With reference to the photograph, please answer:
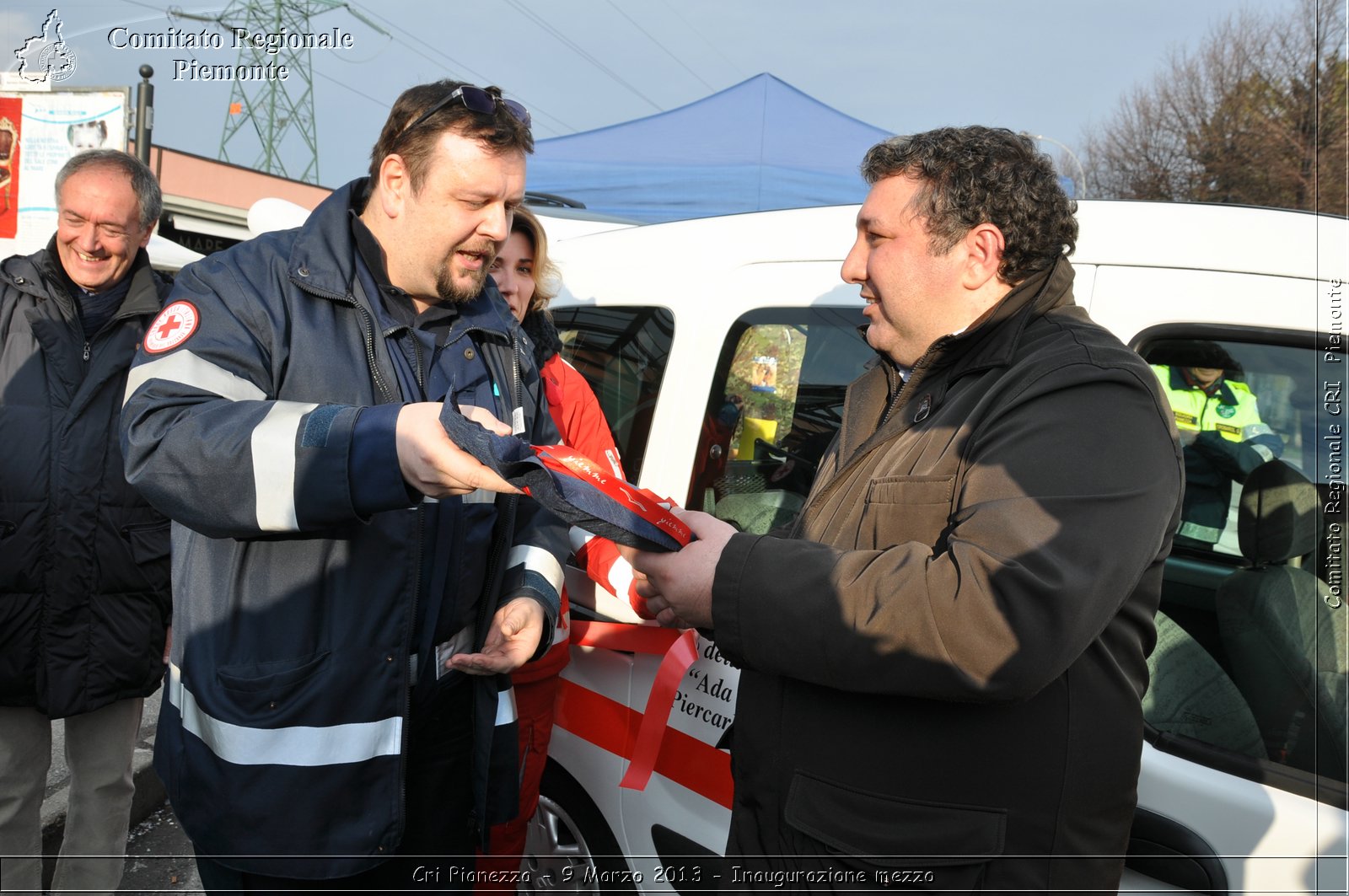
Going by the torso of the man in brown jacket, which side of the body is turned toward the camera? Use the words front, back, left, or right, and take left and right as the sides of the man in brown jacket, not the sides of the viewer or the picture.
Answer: left

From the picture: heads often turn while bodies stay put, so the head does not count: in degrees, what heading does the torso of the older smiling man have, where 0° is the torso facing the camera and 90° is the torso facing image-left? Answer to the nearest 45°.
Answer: approximately 0°

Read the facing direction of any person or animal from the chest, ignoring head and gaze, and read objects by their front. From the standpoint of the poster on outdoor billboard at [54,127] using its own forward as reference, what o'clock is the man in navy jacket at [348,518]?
The man in navy jacket is roughly at 12 o'clock from the poster on outdoor billboard.

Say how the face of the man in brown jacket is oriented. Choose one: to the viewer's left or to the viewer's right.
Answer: to the viewer's left

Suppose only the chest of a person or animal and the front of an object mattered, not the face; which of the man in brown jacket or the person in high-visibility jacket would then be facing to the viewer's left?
the man in brown jacket

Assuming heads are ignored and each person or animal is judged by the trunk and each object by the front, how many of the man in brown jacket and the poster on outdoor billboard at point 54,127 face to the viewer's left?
1

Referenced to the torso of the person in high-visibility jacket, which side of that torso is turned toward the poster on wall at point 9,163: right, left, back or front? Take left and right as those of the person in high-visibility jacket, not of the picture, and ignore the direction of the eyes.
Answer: right

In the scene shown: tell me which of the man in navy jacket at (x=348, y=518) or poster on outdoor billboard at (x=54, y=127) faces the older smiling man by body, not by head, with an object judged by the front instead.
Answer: the poster on outdoor billboard

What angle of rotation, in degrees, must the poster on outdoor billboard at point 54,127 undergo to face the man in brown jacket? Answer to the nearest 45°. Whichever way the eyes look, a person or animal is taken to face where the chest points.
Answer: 0° — it already faces them

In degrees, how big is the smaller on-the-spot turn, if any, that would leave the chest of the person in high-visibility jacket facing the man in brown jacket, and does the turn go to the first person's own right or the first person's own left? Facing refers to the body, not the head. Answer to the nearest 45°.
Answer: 0° — they already face them
